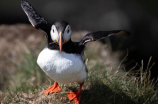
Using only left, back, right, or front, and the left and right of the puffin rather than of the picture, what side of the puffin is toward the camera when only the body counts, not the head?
front
